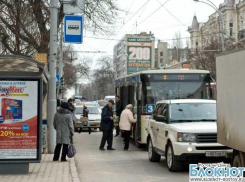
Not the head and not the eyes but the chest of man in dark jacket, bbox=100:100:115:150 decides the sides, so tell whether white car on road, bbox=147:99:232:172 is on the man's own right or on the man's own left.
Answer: on the man's own right

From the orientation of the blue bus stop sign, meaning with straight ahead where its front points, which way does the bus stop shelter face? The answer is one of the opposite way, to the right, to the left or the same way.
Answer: to the left

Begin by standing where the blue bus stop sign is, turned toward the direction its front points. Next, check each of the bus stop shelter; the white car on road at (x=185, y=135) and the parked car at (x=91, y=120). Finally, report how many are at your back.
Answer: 1

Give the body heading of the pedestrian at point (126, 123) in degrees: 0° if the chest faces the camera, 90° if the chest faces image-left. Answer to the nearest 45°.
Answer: approximately 225°

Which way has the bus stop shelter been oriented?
to the viewer's right

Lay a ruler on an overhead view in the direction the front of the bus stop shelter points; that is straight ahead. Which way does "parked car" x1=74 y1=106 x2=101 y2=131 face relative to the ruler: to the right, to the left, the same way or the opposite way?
to the right

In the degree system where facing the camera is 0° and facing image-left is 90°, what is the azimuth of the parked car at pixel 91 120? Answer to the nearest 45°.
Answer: approximately 0°
